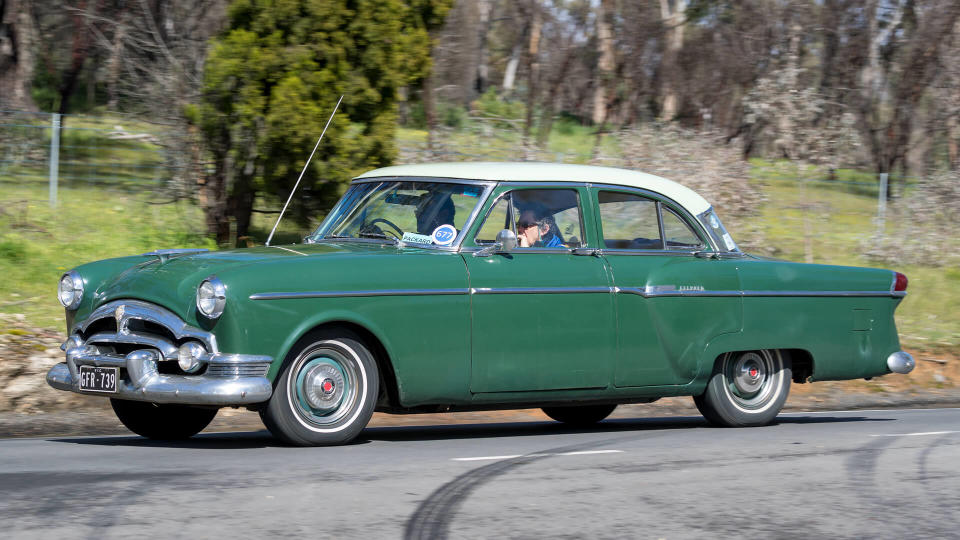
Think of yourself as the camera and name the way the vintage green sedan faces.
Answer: facing the viewer and to the left of the viewer

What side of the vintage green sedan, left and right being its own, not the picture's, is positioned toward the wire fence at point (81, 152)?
right

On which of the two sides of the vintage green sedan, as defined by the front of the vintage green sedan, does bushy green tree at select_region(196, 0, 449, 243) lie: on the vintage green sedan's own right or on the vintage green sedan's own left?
on the vintage green sedan's own right

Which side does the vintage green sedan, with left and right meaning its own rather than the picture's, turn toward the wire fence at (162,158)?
right
